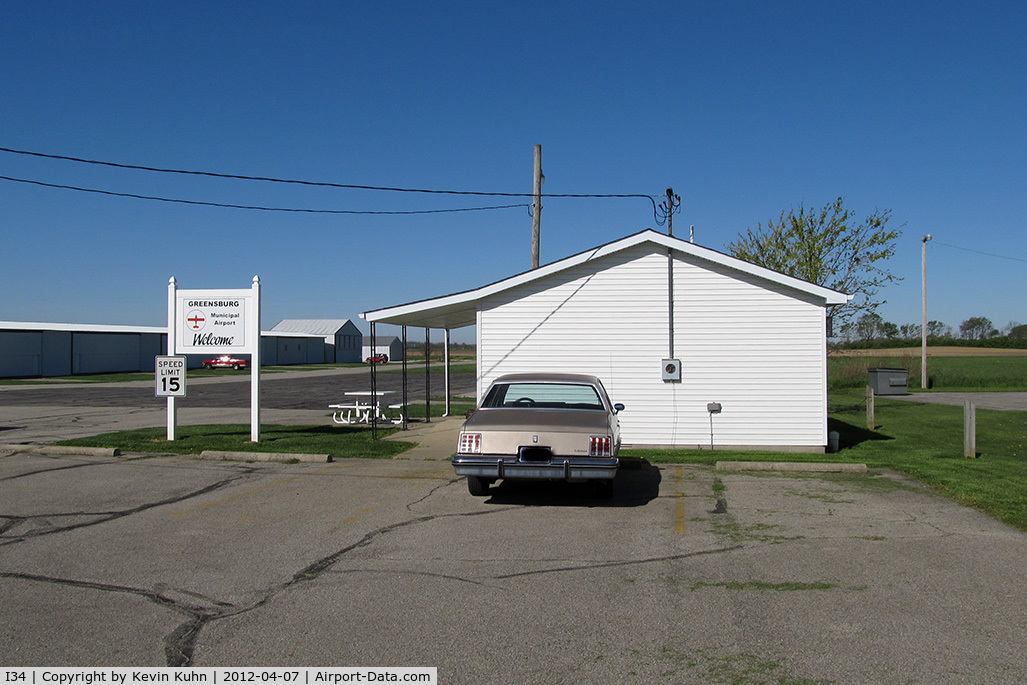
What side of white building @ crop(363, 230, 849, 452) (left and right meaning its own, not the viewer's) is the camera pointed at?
left

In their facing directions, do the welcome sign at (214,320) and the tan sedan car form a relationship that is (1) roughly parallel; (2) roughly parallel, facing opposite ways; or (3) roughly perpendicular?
roughly parallel, facing opposite ways

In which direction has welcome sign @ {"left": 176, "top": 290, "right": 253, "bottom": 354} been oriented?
toward the camera

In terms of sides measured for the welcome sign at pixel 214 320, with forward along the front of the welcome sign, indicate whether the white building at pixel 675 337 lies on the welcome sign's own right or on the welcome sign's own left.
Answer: on the welcome sign's own left

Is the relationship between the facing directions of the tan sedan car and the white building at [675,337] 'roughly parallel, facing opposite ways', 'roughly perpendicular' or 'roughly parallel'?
roughly perpendicular

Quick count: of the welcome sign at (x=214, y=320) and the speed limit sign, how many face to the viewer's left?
0

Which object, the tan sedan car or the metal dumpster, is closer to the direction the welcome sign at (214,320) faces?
the tan sedan car

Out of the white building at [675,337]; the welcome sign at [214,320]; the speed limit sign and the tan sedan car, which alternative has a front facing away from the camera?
the tan sedan car

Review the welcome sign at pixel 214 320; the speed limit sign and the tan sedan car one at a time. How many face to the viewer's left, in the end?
0

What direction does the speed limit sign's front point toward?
toward the camera

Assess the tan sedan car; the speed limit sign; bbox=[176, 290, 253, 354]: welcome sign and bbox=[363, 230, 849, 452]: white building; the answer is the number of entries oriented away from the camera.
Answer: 1

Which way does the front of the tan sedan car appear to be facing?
away from the camera

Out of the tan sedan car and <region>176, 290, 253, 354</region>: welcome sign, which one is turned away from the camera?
the tan sedan car
